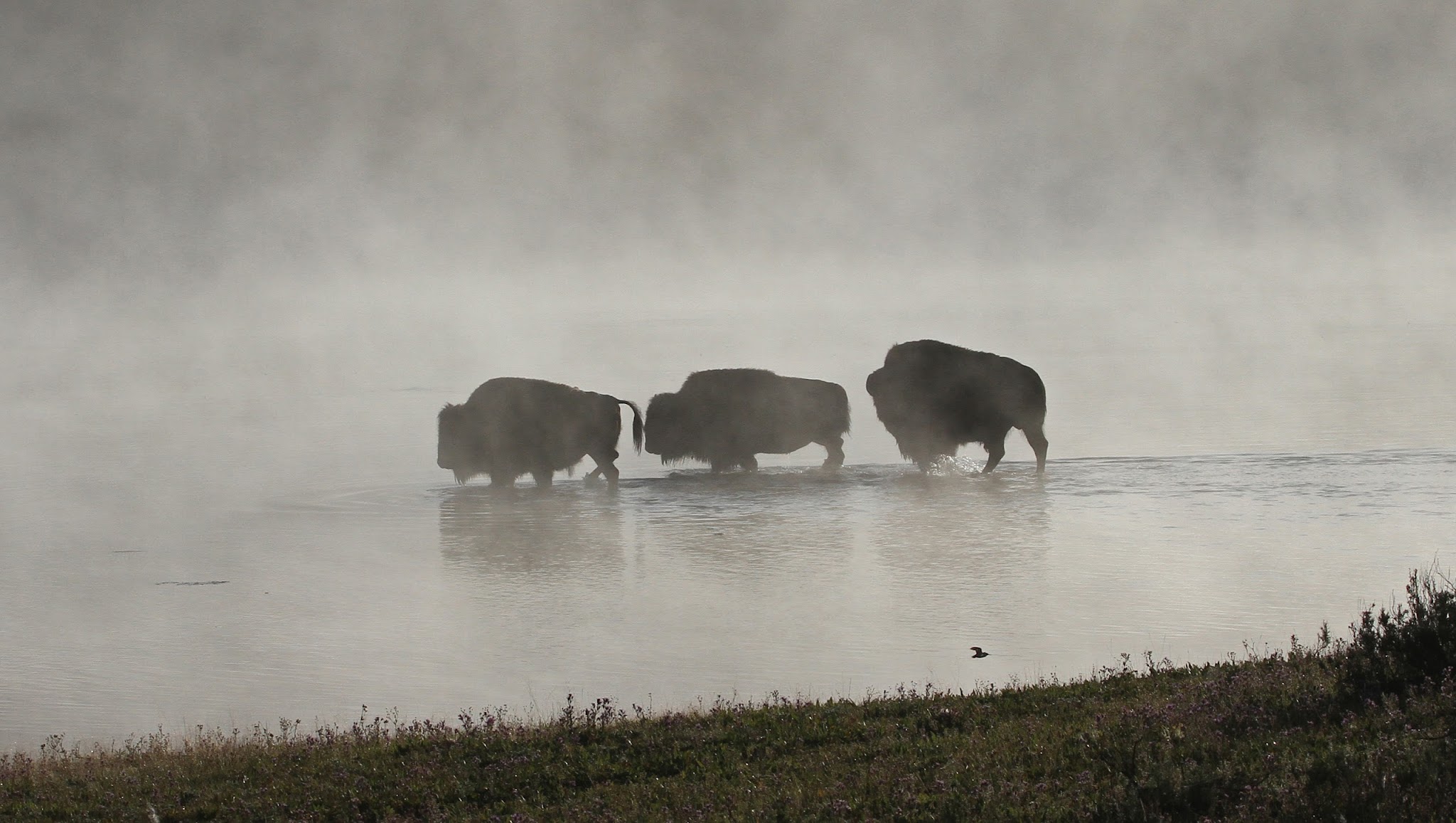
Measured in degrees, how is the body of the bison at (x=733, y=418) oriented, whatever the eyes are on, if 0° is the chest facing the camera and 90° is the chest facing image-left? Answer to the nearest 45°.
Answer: approximately 90°

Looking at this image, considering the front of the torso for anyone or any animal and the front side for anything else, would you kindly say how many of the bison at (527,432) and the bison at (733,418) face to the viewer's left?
2

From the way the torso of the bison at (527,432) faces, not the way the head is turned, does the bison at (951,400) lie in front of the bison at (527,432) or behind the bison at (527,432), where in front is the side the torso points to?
behind

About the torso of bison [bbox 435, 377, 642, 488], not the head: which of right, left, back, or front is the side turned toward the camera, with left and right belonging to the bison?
left

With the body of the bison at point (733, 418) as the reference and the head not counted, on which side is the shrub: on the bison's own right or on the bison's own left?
on the bison's own left

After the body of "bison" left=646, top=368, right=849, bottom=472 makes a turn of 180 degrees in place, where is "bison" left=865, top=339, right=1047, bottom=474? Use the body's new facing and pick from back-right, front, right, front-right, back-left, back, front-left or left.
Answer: front

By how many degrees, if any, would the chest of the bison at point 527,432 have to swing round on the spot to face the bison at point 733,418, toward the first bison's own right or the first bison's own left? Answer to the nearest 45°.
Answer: approximately 180°
